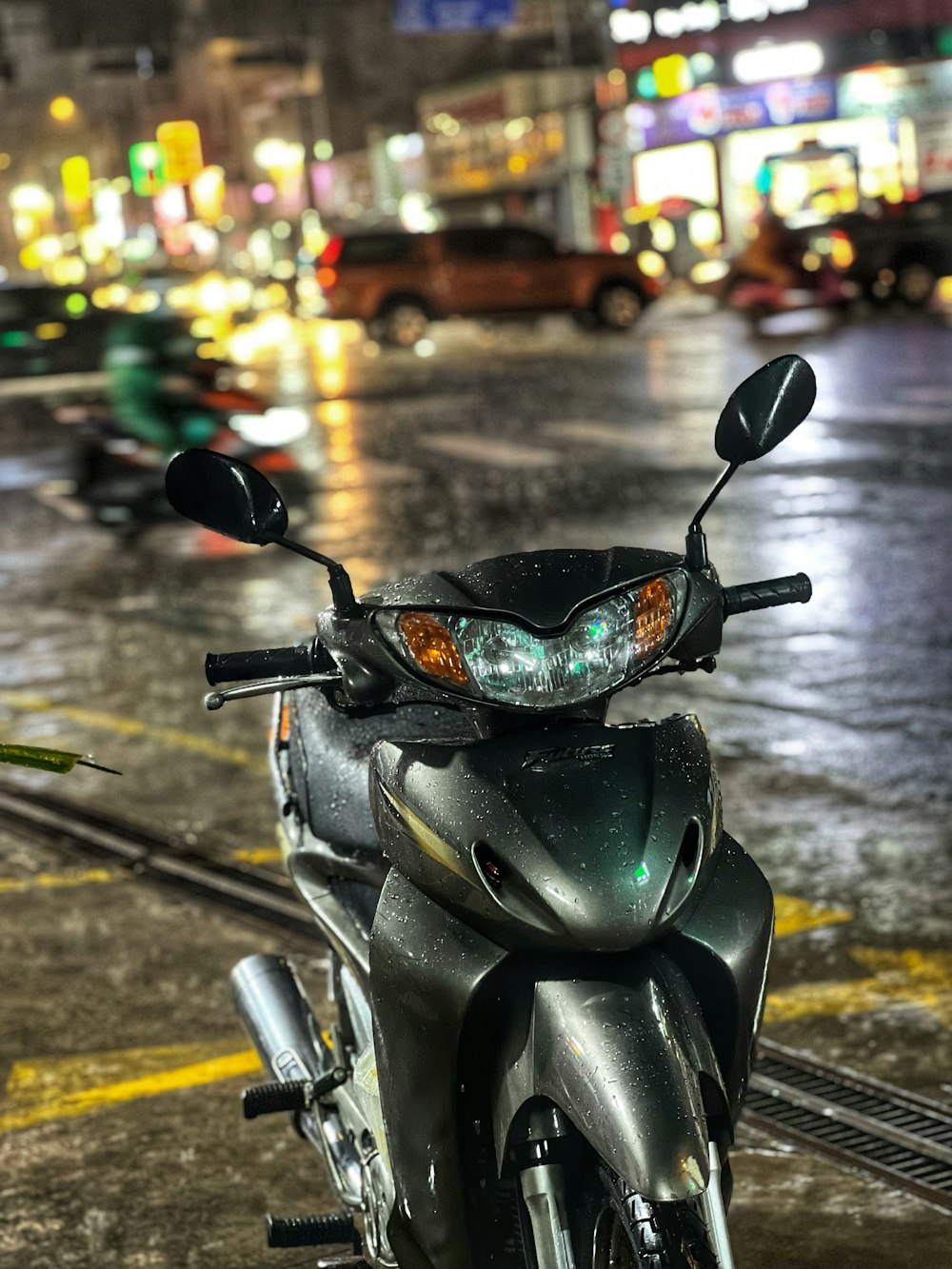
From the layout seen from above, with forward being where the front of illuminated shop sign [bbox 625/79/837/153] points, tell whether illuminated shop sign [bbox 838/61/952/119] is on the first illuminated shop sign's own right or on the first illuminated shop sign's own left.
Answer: on the first illuminated shop sign's own left

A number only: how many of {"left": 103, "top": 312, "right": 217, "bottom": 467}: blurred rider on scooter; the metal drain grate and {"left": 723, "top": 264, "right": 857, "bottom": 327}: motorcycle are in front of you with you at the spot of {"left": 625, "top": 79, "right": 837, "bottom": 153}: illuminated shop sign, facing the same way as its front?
3

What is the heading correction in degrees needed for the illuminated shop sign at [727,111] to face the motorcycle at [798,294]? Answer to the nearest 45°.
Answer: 0° — it already faces it

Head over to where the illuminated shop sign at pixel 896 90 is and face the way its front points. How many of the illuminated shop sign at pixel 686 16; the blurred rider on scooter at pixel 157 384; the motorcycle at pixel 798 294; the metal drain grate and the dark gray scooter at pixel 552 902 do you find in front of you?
4

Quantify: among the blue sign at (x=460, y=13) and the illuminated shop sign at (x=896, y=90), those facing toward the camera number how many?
2

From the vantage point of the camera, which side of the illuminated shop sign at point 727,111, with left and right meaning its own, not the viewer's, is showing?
front

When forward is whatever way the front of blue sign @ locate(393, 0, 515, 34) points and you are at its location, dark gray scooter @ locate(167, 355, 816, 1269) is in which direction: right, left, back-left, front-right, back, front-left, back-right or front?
front

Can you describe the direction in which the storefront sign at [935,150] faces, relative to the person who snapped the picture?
facing the viewer

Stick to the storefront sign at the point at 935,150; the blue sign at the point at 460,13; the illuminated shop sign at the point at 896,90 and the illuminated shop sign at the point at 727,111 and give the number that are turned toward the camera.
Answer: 4

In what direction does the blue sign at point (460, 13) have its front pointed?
toward the camera

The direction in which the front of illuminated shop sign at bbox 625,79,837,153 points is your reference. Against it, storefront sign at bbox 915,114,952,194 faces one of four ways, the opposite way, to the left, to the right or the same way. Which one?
the same way

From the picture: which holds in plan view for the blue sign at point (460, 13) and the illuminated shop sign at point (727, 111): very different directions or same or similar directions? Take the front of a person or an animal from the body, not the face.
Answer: same or similar directions

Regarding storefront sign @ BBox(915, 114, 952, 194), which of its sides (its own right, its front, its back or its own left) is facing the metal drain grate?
front

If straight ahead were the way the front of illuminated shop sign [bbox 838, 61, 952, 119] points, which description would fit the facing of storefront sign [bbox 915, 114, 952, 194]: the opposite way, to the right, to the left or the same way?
the same way

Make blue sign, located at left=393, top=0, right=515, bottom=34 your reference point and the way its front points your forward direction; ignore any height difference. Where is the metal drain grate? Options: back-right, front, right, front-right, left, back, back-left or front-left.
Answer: front

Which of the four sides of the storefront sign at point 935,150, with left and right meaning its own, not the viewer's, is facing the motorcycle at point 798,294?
front

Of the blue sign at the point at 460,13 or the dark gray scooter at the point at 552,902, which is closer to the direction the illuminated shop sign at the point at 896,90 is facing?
the dark gray scooter
